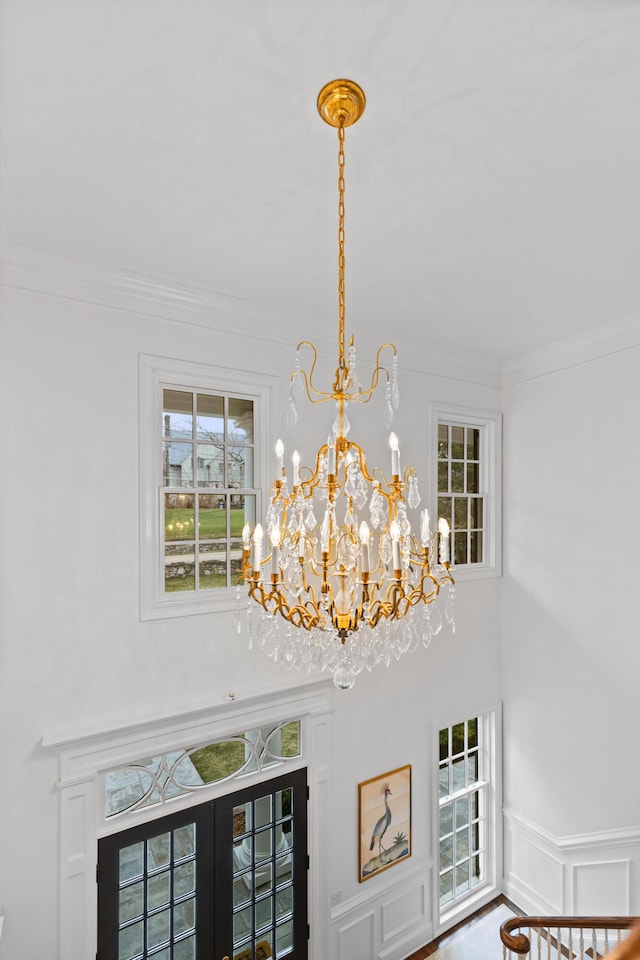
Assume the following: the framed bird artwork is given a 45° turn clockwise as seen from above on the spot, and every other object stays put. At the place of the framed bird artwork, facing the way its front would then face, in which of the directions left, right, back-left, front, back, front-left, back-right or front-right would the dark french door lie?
front-right

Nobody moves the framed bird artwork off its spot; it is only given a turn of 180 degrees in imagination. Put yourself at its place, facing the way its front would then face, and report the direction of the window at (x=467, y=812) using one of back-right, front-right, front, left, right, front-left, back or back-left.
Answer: right

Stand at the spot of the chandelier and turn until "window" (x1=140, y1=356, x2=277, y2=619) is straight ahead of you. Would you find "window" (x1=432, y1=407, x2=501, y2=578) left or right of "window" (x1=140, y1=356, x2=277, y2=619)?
right

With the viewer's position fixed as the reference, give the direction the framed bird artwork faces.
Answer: facing the viewer and to the right of the viewer

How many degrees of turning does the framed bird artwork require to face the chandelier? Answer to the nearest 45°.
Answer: approximately 45° to its right
